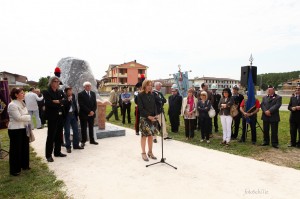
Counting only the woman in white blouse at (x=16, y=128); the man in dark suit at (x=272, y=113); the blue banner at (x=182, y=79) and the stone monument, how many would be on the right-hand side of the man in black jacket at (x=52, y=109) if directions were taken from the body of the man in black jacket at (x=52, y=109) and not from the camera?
1

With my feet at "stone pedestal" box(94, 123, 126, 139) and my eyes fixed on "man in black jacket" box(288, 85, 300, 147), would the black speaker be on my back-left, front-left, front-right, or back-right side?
front-left

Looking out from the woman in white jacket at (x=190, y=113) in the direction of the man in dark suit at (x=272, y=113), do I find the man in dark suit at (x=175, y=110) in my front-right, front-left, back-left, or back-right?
back-left

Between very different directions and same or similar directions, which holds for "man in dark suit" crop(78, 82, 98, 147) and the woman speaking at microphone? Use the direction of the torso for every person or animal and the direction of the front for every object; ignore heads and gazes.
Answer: same or similar directions

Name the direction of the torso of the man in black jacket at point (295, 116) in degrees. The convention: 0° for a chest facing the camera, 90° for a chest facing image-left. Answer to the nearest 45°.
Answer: approximately 45°

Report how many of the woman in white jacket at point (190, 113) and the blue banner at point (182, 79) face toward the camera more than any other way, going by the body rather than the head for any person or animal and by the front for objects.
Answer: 2

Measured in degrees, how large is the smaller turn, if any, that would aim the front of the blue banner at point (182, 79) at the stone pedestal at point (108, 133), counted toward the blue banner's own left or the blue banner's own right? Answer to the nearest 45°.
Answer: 0° — it already faces it

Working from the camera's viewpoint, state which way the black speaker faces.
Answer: facing the viewer and to the left of the viewer

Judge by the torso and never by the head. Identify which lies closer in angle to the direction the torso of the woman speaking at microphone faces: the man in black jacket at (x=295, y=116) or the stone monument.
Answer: the man in black jacket

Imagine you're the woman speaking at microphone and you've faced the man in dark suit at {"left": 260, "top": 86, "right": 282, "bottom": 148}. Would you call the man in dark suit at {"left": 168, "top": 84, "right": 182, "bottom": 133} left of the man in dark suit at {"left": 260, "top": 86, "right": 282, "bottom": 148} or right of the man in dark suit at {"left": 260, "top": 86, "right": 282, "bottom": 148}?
left

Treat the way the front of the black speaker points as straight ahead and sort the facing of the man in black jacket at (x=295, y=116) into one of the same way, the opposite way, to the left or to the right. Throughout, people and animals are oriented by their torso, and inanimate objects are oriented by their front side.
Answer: the same way

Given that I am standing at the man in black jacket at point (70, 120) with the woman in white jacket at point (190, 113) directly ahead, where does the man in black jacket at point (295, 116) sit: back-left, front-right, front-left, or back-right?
front-right

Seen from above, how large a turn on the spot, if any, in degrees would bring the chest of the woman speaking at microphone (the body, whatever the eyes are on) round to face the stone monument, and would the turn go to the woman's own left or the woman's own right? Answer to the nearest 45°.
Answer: approximately 180°

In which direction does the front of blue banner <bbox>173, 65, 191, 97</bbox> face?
toward the camera

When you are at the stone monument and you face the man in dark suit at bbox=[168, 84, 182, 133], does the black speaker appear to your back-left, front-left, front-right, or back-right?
front-right

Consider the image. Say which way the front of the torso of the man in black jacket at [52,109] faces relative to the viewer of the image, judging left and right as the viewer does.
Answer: facing the viewer and to the right of the viewer

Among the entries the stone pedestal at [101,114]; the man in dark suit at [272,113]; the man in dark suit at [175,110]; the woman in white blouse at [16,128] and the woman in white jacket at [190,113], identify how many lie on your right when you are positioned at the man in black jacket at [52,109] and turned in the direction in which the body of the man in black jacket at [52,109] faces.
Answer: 1

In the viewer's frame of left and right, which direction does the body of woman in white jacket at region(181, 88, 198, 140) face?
facing the viewer

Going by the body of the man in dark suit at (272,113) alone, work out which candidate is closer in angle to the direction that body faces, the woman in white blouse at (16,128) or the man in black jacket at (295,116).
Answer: the woman in white blouse
